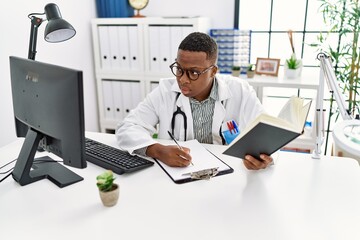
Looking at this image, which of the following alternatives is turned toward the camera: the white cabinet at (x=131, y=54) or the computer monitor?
the white cabinet

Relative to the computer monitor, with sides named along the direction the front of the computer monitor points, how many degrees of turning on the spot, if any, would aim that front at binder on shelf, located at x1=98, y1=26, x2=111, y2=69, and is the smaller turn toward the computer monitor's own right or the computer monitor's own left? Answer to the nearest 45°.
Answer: approximately 45° to the computer monitor's own left

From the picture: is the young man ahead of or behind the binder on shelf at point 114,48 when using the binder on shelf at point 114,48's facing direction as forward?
ahead

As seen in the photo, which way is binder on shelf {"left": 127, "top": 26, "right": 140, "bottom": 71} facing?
toward the camera

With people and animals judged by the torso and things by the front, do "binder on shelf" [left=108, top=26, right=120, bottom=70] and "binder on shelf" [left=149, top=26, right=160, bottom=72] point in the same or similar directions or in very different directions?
same or similar directions

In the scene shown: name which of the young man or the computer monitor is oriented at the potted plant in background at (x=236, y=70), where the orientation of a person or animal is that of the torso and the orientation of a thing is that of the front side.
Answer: the computer monitor

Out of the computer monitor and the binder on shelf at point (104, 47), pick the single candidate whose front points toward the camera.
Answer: the binder on shelf

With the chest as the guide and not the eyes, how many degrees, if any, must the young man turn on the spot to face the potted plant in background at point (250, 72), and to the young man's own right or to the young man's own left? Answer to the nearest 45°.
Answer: approximately 180°

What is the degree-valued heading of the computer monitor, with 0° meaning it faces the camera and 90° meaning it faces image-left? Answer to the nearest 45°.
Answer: approximately 225°

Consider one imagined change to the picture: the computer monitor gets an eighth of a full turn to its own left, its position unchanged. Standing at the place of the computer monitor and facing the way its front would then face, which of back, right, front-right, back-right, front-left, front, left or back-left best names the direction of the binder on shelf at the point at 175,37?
front-right

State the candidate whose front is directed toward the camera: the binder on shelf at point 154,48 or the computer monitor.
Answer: the binder on shelf

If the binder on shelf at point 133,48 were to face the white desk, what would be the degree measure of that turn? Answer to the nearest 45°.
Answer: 0° — it already faces it

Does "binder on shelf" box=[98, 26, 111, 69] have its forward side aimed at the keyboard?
yes

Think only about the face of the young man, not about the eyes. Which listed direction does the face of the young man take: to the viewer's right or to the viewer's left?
to the viewer's left

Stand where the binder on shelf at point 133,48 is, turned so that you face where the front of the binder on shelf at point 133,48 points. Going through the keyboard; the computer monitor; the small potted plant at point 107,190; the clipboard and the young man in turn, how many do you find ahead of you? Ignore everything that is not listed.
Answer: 5

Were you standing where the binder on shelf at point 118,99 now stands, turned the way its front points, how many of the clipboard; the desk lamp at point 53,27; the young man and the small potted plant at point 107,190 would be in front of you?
4

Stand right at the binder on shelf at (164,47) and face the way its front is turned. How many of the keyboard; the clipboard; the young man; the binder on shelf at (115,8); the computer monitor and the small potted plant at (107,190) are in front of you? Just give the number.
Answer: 5

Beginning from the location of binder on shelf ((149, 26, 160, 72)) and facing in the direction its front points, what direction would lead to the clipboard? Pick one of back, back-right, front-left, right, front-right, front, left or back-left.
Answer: front

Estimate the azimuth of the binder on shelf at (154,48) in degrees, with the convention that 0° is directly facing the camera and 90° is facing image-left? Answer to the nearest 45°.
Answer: approximately 0°

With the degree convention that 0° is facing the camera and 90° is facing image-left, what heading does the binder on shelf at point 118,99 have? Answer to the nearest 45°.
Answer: approximately 0°

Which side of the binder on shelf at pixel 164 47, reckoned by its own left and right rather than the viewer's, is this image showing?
front
